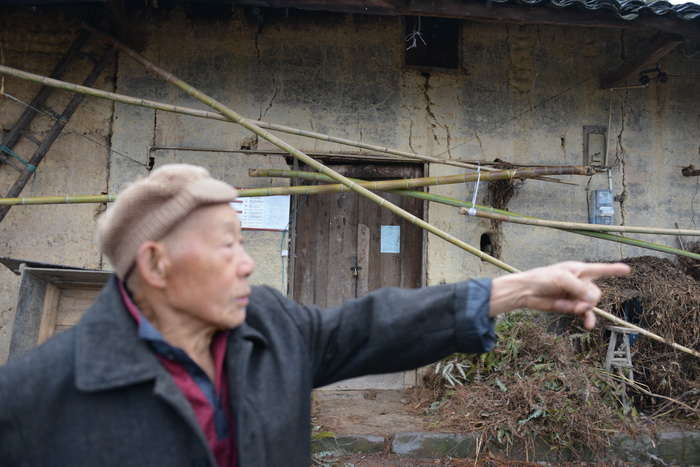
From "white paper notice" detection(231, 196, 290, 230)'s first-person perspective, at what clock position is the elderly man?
The elderly man is roughly at 12 o'clock from the white paper notice.

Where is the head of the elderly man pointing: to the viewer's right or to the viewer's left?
to the viewer's right

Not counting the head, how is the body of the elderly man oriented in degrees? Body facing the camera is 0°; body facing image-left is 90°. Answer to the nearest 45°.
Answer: approximately 315°

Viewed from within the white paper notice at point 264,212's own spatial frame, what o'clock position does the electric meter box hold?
The electric meter box is roughly at 9 o'clock from the white paper notice.

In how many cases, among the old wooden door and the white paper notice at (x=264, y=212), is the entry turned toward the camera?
2

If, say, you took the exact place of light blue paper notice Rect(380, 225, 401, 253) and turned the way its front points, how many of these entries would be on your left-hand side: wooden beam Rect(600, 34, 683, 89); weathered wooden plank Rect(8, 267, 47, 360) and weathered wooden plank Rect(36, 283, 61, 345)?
1

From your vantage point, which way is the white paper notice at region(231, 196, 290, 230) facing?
toward the camera

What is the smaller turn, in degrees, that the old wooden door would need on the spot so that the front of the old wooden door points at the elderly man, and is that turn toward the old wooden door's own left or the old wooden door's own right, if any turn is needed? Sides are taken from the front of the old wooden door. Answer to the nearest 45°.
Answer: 0° — it already faces them

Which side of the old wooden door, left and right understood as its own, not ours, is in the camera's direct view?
front

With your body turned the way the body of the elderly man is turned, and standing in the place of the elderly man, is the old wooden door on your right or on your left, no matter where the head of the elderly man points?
on your left
